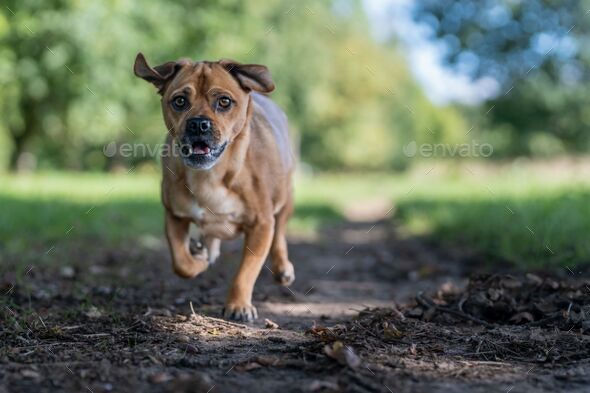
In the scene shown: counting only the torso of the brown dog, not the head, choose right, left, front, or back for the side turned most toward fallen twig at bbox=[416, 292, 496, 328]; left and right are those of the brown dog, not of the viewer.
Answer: left

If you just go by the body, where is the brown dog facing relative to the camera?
toward the camera

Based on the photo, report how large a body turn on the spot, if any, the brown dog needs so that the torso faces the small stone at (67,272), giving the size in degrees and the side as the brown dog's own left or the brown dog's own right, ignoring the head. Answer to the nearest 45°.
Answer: approximately 135° to the brown dog's own right

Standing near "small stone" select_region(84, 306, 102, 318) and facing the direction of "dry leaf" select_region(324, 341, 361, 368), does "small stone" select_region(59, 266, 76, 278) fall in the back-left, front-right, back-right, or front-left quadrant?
back-left

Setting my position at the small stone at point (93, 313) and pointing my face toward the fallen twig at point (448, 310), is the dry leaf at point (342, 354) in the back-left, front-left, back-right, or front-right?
front-right

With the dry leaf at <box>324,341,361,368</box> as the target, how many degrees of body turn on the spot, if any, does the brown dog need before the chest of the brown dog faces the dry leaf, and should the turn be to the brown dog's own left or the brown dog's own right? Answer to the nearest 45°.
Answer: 0° — it already faces it

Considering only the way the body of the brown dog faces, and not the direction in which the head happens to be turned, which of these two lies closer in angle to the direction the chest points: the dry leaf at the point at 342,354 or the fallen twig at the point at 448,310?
the dry leaf

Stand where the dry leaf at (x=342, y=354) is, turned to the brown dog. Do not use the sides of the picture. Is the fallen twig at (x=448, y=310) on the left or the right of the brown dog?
right
